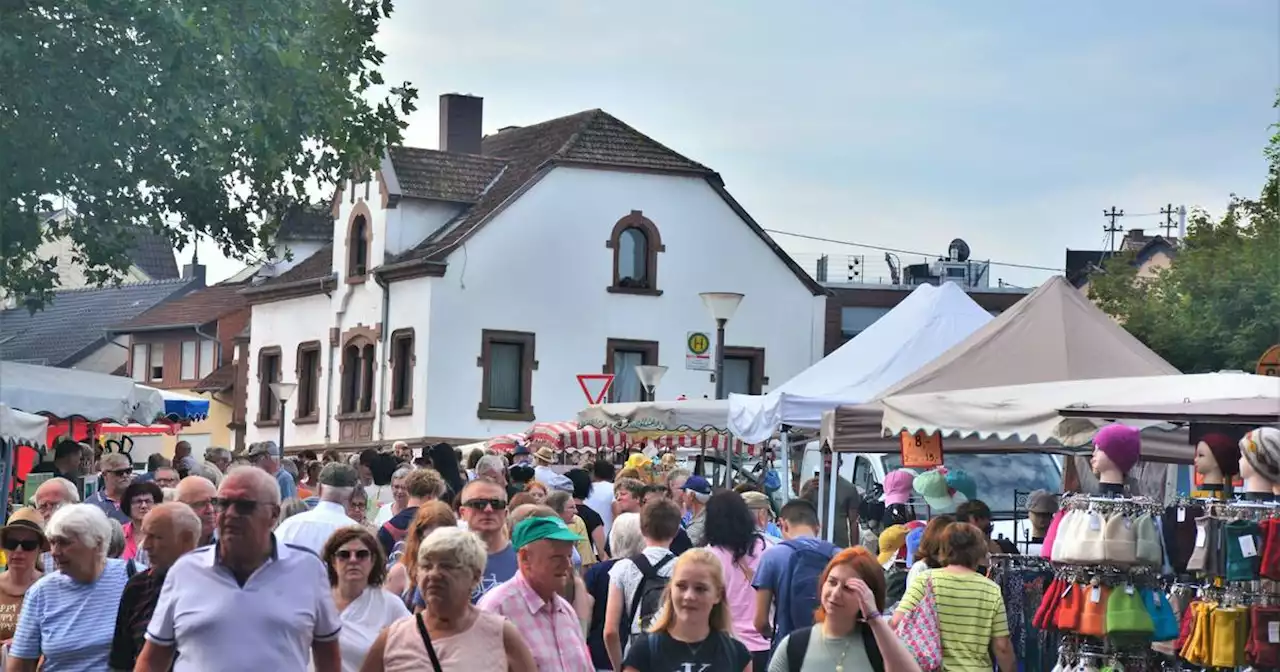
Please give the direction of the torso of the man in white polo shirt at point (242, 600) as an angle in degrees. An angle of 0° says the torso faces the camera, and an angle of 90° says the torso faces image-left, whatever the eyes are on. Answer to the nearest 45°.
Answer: approximately 0°

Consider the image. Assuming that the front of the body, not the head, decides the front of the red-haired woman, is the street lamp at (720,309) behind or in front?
behind

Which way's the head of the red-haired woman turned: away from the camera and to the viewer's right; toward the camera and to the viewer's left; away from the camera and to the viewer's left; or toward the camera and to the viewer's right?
toward the camera and to the viewer's left

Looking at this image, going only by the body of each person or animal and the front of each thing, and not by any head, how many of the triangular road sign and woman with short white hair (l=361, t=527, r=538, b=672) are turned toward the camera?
2
